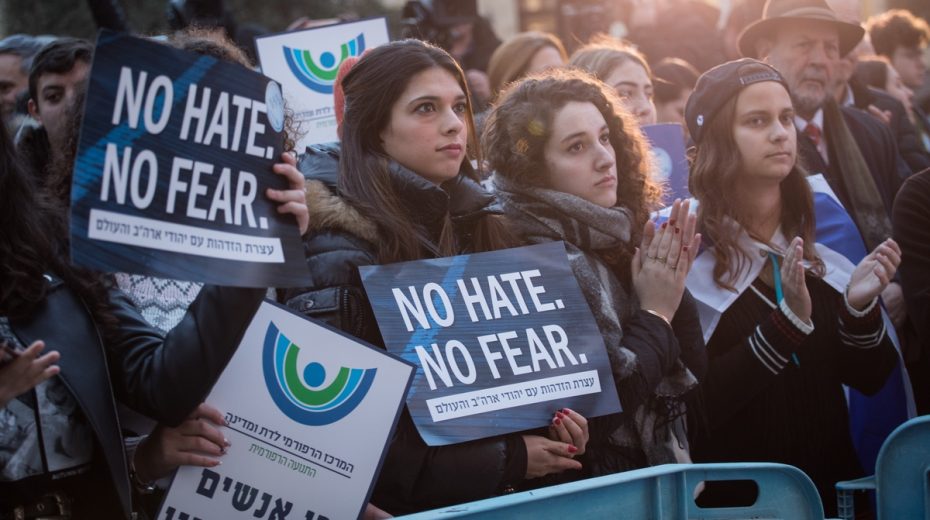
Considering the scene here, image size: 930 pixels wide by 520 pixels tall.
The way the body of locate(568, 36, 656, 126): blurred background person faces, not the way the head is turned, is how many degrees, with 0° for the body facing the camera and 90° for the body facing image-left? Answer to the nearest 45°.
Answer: approximately 315°

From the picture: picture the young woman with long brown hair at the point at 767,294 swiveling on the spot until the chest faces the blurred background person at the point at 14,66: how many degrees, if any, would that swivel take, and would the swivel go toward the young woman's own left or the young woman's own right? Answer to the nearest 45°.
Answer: approximately 135° to the young woman's own right

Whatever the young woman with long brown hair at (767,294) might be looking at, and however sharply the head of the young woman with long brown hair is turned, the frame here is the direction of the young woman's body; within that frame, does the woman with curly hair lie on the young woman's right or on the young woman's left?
on the young woman's right

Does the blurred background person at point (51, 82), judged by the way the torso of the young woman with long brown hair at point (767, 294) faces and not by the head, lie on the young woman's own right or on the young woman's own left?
on the young woman's own right

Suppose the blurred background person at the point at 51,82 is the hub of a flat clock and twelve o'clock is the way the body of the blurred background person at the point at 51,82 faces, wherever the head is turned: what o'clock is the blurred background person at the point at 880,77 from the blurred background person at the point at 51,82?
the blurred background person at the point at 880,77 is roughly at 10 o'clock from the blurred background person at the point at 51,82.

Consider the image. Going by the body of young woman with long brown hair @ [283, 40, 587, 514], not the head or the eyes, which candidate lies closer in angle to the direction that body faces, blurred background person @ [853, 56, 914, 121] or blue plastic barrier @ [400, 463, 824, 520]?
the blue plastic barrier

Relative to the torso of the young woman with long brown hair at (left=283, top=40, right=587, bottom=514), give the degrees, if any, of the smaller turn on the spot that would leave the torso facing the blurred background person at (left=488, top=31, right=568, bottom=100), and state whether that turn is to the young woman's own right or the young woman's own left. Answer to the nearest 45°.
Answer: approximately 135° to the young woman's own left
